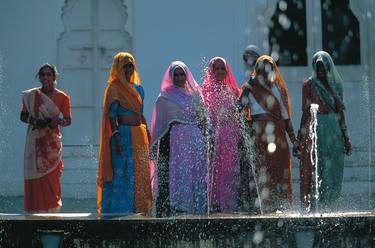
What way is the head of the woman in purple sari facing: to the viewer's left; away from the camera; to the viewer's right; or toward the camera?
toward the camera

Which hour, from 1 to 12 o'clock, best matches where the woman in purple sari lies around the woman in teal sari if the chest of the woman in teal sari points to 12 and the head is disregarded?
The woman in purple sari is roughly at 2 o'clock from the woman in teal sari.

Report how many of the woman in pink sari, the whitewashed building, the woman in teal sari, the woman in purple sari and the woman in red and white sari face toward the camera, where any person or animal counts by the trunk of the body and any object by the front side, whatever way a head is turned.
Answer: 5

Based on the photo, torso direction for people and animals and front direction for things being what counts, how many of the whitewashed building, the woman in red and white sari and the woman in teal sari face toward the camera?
3

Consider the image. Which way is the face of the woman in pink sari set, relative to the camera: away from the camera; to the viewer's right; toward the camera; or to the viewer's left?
toward the camera

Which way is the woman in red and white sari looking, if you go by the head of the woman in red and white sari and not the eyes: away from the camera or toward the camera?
toward the camera

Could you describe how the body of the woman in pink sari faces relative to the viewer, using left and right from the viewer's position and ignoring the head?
facing the viewer

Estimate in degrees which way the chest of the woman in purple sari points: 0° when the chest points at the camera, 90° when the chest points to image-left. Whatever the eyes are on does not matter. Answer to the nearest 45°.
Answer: approximately 0°

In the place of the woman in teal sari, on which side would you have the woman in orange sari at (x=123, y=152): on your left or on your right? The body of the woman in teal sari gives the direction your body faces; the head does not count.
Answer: on your right

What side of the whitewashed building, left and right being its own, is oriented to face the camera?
front

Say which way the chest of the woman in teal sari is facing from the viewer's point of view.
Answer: toward the camera

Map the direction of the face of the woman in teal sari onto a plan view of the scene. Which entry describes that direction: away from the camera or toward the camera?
toward the camera

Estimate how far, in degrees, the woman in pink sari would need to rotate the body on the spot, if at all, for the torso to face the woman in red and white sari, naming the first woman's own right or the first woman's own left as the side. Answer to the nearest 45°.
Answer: approximately 90° to the first woman's own right

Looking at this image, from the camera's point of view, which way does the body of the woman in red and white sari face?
toward the camera

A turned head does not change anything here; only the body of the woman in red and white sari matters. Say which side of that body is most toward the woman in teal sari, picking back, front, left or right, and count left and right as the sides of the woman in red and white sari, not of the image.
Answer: left
